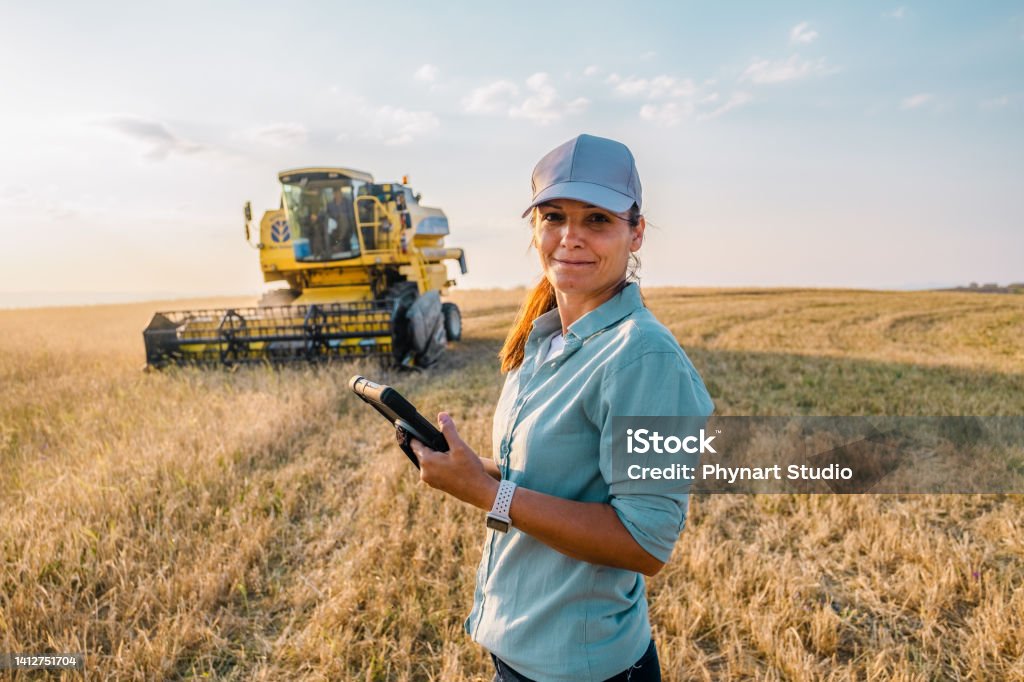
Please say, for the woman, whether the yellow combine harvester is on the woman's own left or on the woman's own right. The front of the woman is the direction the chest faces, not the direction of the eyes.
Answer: on the woman's own right

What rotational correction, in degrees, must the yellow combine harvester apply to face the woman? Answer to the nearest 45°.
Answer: approximately 45° to its left

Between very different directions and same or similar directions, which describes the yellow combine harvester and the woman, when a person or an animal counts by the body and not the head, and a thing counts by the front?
same or similar directions

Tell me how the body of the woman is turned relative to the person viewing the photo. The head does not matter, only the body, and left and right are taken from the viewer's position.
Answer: facing the viewer and to the left of the viewer

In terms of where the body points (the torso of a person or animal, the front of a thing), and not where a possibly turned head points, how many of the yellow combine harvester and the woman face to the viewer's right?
0

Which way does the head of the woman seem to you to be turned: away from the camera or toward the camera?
toward the camera
